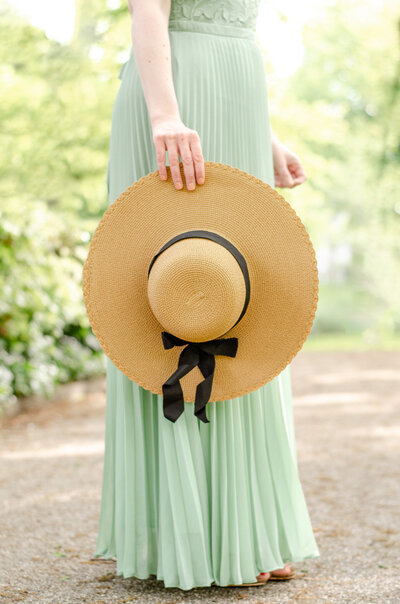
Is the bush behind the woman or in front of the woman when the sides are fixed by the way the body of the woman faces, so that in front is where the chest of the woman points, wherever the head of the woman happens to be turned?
behind

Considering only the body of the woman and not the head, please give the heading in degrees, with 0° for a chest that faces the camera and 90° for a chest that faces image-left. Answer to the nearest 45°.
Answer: approximately 315°
